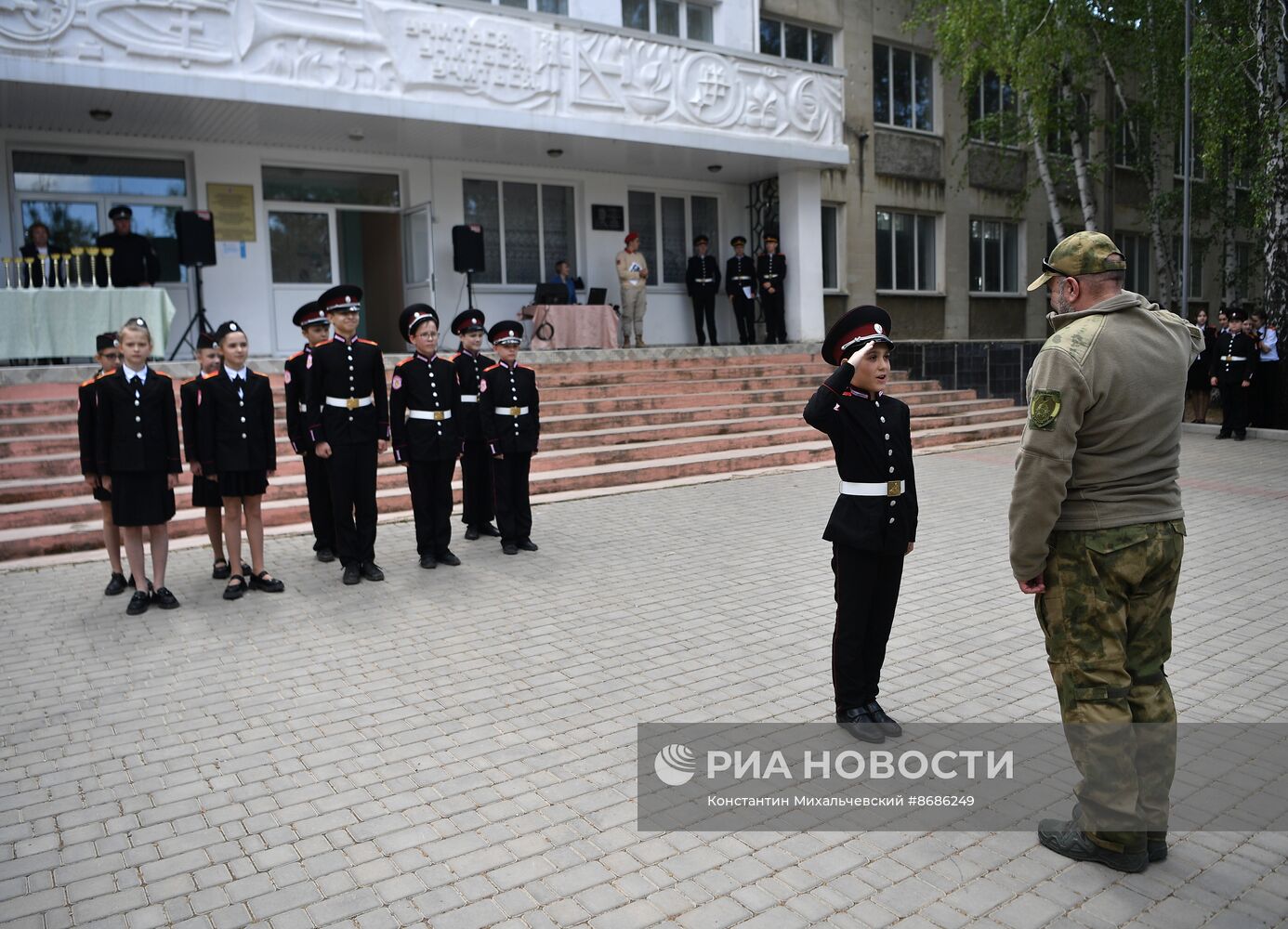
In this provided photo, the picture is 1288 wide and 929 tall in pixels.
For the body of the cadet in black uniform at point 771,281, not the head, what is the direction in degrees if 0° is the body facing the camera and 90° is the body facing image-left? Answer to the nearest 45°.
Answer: approximately 0°

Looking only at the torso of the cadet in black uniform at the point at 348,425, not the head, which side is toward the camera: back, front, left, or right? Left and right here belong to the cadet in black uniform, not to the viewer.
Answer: front

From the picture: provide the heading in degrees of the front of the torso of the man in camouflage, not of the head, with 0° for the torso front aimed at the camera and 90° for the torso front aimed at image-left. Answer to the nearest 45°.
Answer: approximately 135°

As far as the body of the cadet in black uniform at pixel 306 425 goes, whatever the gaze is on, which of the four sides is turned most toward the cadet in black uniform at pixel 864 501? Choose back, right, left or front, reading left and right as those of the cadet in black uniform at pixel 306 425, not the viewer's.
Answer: front

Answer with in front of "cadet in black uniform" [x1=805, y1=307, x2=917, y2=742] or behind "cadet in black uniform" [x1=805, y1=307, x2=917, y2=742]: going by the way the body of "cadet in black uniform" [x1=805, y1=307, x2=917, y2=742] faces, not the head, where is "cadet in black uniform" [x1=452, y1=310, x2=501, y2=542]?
behind

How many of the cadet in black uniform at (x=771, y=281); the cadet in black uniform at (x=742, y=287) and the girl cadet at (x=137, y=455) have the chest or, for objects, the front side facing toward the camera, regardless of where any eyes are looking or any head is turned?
3

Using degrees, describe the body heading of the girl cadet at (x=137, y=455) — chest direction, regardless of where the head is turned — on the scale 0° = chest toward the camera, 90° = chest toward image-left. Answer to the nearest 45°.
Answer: approximately 0°

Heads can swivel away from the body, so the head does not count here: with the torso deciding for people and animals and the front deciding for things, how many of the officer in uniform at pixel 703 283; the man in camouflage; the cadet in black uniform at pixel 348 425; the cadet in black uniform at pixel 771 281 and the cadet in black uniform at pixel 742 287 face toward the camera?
4

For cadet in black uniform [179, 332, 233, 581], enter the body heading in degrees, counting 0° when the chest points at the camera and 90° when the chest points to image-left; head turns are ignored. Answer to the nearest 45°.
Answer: approximately 315°

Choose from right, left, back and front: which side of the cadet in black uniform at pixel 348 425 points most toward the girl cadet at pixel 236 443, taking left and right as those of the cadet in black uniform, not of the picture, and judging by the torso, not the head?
right

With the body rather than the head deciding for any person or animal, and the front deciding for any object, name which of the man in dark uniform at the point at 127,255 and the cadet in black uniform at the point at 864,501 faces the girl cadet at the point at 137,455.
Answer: the man in dark uniform

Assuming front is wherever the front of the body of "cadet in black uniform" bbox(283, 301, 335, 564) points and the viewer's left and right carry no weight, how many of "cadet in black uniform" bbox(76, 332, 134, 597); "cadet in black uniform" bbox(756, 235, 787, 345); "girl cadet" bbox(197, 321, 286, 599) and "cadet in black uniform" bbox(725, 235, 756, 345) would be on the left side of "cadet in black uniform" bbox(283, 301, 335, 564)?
2

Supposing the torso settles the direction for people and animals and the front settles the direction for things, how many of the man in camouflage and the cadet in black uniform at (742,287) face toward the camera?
1

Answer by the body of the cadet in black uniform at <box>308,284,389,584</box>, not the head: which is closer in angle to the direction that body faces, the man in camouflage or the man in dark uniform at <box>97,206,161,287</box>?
the man in camouflage

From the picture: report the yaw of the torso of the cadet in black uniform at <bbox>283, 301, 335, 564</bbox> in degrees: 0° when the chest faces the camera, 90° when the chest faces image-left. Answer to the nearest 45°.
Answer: approximately 315°

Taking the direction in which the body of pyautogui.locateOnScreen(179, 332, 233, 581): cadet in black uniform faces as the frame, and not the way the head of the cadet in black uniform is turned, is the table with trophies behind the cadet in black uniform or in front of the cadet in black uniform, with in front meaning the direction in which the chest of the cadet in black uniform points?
behind

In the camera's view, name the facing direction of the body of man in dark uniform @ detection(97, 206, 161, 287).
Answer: toward the camera
